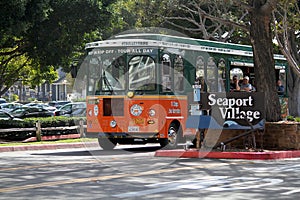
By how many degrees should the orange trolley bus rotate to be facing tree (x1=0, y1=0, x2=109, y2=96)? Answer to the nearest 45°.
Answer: approximately 90° to its right

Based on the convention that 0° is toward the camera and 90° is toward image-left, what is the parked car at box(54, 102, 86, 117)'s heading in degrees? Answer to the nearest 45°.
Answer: approximately 45°

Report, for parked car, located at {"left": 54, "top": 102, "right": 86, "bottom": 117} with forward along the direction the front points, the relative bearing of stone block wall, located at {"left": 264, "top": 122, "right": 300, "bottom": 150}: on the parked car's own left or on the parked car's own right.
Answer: on the parked car's own left

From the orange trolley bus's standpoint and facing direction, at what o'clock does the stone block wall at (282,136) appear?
The stone block wall is roughly at 8 o'clock from the orange trolley bus.

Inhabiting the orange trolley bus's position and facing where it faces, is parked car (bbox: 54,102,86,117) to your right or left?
on your right

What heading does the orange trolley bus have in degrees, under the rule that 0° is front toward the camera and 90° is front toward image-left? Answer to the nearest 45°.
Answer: approximately 45°

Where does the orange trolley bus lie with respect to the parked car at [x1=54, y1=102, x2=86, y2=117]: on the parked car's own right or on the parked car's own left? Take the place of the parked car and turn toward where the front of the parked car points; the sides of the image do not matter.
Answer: on the parked car's own left

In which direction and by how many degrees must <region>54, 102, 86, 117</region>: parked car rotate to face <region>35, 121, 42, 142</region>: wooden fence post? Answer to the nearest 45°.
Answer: approximately 45° to its left
